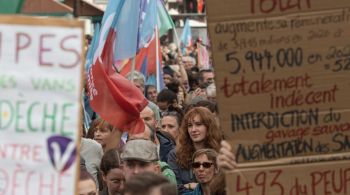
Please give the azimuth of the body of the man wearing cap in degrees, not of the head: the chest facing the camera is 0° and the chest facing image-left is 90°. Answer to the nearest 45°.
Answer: approximately 45°

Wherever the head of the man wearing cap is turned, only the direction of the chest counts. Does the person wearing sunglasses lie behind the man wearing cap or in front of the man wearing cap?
behind

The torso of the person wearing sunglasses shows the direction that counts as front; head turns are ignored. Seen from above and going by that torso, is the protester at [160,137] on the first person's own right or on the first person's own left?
on the first person's own right

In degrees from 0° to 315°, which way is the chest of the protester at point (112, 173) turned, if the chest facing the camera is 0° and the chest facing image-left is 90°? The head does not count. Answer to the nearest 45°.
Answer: approximately 315°

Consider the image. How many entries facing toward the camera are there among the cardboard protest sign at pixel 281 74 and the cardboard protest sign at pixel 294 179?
2

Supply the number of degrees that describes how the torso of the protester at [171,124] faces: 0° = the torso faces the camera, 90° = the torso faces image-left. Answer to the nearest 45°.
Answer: approximately 45°

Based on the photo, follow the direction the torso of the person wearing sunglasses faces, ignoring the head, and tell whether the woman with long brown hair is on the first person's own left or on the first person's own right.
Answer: on the first person's own right
